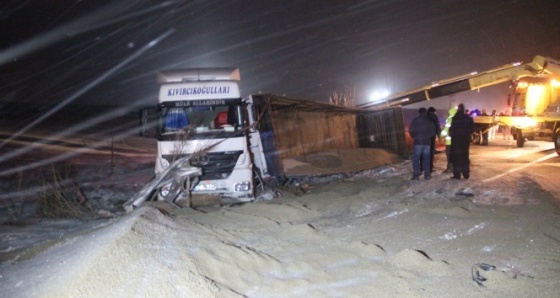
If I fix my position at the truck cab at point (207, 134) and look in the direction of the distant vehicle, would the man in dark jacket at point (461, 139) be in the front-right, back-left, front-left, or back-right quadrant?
front-right

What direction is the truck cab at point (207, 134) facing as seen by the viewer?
toward the camera

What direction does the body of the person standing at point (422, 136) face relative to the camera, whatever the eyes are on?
away from the camera

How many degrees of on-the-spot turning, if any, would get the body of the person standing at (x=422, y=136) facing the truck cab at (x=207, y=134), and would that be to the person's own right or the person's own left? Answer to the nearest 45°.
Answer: approximately 135° to the person's own left

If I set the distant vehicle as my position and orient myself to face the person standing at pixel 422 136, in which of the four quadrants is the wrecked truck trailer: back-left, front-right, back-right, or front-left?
front-right

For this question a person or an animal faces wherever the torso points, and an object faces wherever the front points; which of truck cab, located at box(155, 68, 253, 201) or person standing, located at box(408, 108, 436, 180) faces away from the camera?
the person standing

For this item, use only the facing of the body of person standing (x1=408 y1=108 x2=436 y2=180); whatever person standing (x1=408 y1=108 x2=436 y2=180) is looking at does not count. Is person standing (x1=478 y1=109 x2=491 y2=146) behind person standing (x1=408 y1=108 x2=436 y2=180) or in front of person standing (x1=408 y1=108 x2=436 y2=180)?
in front
